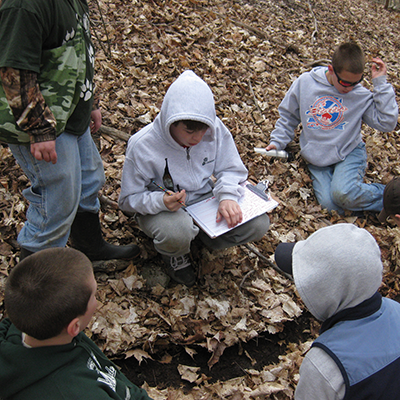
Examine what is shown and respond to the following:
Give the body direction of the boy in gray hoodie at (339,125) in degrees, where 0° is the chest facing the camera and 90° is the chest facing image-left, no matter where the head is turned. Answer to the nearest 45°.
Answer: approximately 0°

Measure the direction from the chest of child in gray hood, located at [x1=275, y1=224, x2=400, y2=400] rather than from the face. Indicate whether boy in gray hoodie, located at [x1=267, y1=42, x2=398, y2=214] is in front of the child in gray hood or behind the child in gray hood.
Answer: in front

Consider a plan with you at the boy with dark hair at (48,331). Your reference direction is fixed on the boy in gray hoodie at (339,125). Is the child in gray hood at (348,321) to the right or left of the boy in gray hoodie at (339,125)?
right

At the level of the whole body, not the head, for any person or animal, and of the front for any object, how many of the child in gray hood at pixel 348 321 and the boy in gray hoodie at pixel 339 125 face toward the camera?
1

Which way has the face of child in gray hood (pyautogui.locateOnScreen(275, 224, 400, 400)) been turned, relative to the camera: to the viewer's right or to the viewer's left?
to the viewer's left

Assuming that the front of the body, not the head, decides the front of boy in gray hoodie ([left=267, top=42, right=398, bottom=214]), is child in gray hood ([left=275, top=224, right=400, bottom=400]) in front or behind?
in front

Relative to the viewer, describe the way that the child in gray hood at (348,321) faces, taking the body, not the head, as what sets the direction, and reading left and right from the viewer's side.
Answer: facing away from the viewer and to the left of the viewer

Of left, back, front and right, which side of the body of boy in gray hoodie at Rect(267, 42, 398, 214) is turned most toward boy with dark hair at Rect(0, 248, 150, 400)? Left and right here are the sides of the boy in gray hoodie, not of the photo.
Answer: front

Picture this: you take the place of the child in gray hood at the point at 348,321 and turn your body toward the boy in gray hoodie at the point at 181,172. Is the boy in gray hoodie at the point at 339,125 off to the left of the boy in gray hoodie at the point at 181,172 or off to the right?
right

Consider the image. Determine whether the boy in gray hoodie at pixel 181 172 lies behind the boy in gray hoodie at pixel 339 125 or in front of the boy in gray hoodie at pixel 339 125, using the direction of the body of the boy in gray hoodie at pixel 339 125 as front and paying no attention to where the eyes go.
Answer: in front

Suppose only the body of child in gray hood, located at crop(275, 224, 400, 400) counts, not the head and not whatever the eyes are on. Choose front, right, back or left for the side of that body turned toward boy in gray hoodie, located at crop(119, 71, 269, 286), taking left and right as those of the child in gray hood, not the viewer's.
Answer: front

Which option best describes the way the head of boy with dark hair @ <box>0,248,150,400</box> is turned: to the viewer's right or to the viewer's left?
to the viewer's right
